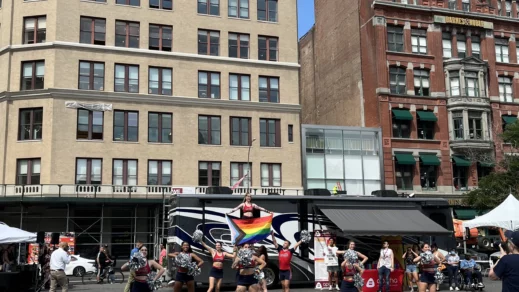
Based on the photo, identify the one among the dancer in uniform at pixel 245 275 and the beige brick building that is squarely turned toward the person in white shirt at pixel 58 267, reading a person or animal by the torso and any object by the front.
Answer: the beige brick building

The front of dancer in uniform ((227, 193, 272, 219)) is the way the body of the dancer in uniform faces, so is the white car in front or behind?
behind

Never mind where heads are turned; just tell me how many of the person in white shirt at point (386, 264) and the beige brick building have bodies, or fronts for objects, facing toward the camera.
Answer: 2

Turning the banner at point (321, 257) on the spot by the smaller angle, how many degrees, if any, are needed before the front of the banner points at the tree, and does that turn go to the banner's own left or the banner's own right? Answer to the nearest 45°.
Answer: approximately 135° to the banner's own left

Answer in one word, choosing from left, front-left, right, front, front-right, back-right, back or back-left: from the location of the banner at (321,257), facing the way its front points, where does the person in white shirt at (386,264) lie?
front-left

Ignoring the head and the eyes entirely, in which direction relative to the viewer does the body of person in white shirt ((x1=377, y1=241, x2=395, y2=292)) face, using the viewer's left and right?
facing the viewer

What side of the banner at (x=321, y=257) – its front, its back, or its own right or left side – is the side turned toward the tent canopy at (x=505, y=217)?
left

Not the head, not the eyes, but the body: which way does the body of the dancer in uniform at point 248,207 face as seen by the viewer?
toward the camera

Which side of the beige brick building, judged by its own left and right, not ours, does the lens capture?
front

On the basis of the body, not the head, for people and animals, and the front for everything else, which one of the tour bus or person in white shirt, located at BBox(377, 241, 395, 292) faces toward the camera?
the person in white shirt

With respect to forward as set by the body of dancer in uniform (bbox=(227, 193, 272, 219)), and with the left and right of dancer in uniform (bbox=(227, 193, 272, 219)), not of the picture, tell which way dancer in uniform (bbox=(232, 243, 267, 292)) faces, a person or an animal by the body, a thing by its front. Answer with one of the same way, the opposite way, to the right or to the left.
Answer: the same way

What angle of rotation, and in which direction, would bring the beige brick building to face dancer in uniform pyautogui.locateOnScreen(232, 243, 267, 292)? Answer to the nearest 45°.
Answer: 0° — it already faces them

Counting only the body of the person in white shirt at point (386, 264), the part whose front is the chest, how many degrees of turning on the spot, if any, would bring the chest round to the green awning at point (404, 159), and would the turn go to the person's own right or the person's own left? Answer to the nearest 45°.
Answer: approximately 180°

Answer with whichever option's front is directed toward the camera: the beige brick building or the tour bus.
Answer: the beige brick building

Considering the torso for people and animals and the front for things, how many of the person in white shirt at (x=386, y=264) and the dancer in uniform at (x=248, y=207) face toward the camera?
2
